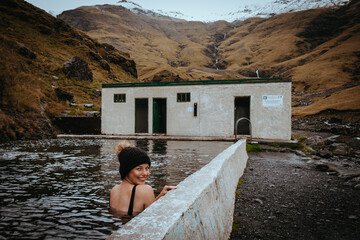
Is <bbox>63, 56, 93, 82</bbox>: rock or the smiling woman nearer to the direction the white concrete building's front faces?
the smiling woman

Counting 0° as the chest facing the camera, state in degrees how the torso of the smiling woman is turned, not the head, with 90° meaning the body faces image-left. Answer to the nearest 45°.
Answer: approximately 225°

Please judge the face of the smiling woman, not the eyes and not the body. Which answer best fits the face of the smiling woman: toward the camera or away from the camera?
toward the camera

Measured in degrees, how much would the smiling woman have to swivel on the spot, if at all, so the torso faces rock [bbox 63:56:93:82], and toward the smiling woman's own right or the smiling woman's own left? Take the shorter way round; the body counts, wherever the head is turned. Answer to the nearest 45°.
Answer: approximately 45° to the smiling woman's own left

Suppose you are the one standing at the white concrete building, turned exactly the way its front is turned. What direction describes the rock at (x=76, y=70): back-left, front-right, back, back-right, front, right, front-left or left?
back-right

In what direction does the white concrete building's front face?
toward the camera

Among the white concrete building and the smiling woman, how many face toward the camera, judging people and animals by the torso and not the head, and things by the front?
1

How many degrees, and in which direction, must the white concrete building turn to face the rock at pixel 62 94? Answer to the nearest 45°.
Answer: approximately 135° to its right

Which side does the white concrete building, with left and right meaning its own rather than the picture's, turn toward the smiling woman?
front

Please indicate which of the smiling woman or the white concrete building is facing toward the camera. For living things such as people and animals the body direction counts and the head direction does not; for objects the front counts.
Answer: the white concrete building

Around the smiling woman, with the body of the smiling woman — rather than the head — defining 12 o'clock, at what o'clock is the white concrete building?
The white concrete building is roughly at 11 o'clock from the smiling woman.
